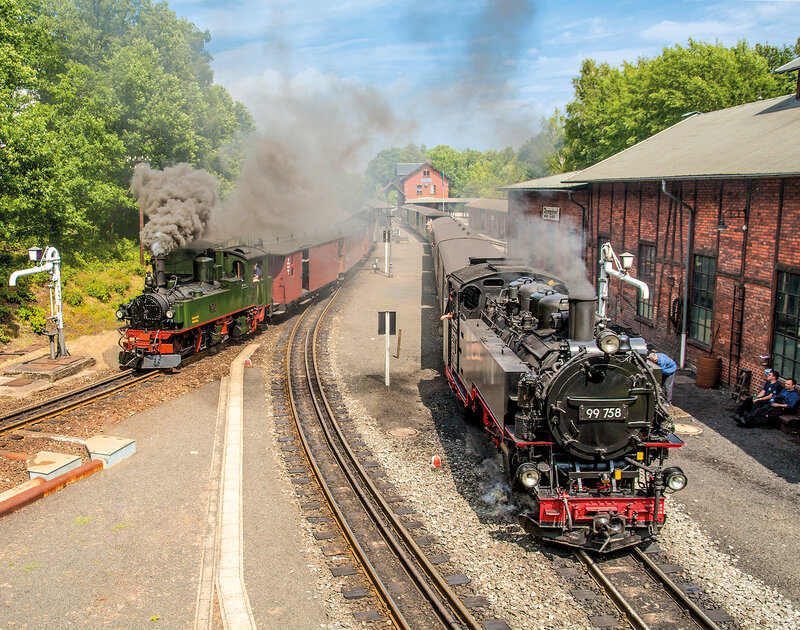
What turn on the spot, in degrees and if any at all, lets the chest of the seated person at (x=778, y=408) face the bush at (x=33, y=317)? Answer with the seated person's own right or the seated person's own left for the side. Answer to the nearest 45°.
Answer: approximately 45° to the seated person's own right

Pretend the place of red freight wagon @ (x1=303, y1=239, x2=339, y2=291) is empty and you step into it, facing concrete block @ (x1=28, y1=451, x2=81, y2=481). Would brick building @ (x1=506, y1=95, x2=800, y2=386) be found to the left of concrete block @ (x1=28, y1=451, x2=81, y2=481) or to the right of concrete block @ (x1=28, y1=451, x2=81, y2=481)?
left

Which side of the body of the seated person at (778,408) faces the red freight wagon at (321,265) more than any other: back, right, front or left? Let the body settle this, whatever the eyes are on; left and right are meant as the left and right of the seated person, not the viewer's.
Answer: right

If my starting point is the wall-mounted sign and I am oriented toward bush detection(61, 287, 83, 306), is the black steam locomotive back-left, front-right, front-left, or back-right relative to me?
front-left

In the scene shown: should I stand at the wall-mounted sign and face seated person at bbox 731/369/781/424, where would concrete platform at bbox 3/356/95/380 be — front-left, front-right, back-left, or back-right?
front-right

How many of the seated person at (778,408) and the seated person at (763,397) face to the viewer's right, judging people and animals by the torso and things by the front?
0

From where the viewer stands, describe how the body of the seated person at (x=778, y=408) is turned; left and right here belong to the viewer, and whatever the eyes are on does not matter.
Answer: facing the viewer and to the left of the viewer

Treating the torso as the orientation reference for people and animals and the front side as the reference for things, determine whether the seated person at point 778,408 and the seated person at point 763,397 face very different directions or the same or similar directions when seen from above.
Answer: same or similar directions

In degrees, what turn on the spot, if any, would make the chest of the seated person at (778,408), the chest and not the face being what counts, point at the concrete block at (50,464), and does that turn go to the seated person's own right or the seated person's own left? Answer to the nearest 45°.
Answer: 0° — they already face it

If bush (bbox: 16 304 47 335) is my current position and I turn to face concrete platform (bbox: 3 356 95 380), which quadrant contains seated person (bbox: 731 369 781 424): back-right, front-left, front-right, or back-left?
front-left

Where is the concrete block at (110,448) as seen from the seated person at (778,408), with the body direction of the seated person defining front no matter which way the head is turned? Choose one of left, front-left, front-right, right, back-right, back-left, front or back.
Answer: front
